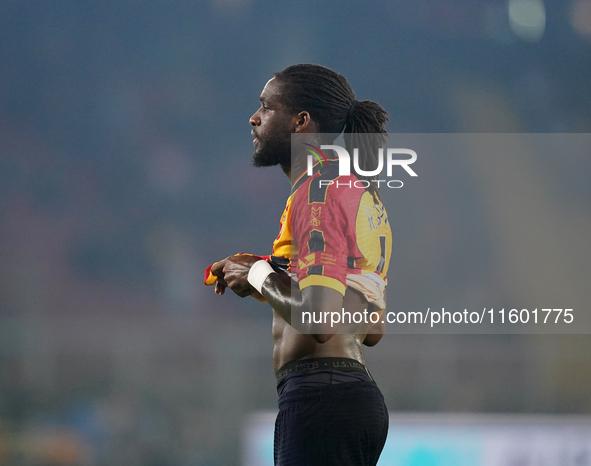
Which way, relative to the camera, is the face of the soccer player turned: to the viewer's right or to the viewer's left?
to the viewer's left

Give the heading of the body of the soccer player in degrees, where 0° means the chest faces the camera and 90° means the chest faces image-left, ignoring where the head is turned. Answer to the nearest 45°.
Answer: approximately 90°
